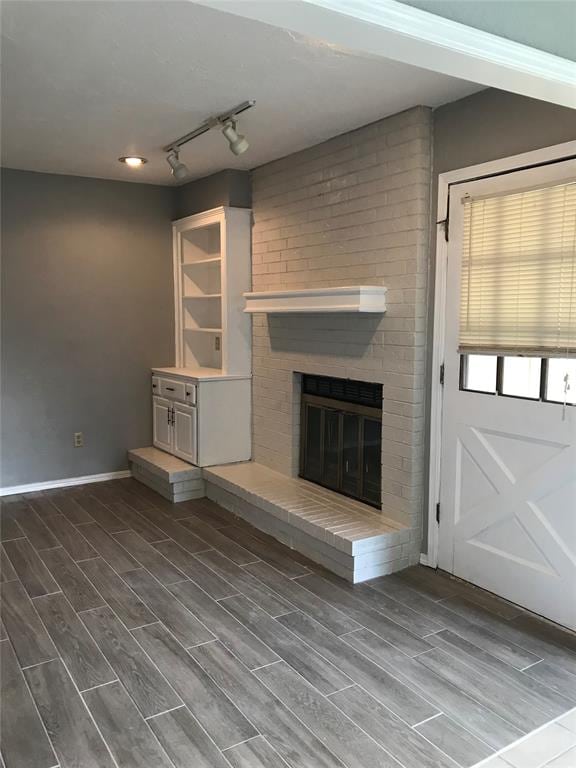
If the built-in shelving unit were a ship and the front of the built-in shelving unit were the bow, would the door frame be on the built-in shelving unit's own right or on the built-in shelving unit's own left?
on the built-in shelving unit's own left

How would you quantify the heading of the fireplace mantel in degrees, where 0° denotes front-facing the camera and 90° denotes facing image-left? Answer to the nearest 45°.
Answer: approximately 45°

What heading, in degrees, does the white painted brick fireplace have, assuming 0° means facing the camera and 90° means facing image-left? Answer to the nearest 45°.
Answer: approximately 45°

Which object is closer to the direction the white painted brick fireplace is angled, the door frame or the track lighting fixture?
the track lighting fixture

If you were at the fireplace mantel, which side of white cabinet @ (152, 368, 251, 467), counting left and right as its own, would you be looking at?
left

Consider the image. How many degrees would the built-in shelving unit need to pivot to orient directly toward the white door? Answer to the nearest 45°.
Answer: approximately 90° to its left
